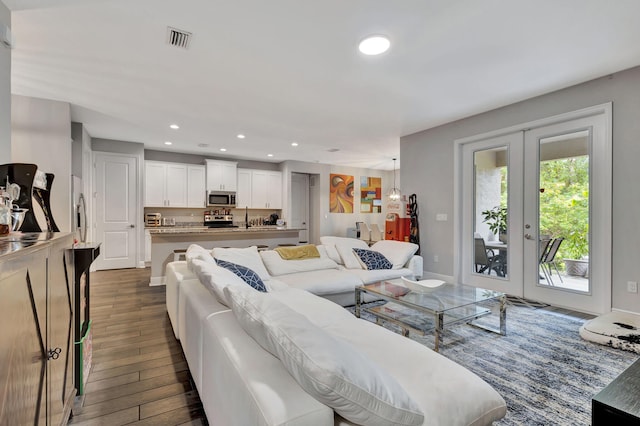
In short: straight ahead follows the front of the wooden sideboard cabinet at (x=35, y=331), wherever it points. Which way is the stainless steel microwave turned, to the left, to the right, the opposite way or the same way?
to the right

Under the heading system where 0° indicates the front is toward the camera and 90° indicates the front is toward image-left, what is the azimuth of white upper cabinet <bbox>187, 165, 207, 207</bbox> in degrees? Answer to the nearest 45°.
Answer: approximately 0°

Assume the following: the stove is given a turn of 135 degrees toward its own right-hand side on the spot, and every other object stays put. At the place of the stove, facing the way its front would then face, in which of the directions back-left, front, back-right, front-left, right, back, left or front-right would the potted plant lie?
back

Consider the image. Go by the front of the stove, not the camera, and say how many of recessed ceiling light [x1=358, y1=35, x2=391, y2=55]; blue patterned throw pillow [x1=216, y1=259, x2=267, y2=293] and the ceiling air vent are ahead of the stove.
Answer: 3

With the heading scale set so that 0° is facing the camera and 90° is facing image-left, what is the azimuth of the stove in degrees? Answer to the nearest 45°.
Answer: approximately 0°

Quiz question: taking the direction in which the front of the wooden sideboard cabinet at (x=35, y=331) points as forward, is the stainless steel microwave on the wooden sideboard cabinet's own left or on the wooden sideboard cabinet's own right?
on the wooden sideboard cabinet's own left

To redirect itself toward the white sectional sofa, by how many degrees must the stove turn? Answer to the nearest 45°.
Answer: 0° — it already faces it

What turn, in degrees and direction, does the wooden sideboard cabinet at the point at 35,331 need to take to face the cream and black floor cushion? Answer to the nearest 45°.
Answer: approximately 45° to its left

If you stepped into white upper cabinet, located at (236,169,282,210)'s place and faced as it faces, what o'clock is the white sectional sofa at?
The white sectional sofa is roughly at 12 o'clock from the white upper cabinet.

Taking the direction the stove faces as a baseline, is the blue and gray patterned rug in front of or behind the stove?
in front

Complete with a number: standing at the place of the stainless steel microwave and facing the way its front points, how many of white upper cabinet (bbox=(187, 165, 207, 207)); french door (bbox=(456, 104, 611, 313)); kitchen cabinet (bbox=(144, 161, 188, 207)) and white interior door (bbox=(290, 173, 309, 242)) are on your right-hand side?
2

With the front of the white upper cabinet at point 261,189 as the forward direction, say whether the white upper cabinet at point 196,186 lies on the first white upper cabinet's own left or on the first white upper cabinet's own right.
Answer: on the first white upper cabinet's own right
